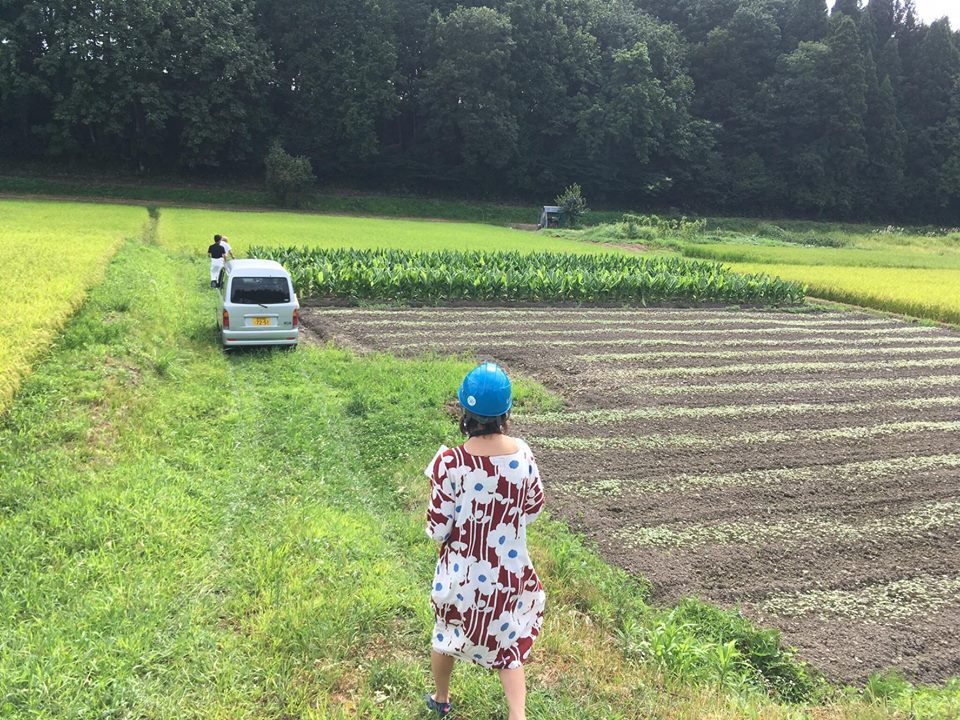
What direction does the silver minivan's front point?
away from the camera

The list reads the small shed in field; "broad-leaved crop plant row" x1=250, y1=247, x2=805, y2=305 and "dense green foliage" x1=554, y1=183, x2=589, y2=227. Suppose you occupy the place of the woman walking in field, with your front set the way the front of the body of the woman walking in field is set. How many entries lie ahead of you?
3

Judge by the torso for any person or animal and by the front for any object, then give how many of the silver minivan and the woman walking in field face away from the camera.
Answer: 2

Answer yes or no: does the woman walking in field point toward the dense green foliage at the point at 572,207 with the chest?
yes

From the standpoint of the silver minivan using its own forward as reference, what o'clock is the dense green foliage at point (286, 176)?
The dense green foliage is roughly at 12 o'clock from the silver minivan.

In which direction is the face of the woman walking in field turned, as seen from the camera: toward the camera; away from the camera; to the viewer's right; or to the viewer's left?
away from the camera

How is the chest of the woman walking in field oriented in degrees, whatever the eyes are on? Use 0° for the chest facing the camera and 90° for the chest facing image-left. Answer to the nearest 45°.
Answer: approximately 180°

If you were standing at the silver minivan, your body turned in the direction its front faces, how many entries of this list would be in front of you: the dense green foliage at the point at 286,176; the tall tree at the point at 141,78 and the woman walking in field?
2
